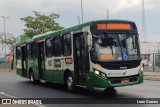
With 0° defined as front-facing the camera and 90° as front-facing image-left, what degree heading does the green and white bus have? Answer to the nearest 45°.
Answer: approximately 315°
